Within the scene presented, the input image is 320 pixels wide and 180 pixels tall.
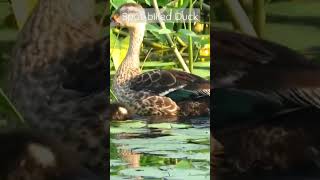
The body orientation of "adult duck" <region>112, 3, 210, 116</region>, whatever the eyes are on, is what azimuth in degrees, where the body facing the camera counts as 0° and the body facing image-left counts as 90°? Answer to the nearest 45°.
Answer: approximately 90°
